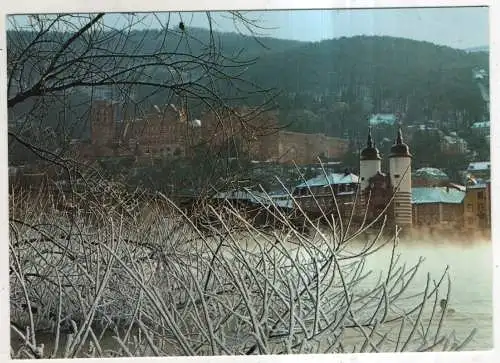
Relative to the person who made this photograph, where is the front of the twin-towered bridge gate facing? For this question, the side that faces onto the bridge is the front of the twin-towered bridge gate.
facing the viewer and to the left of the viewer
